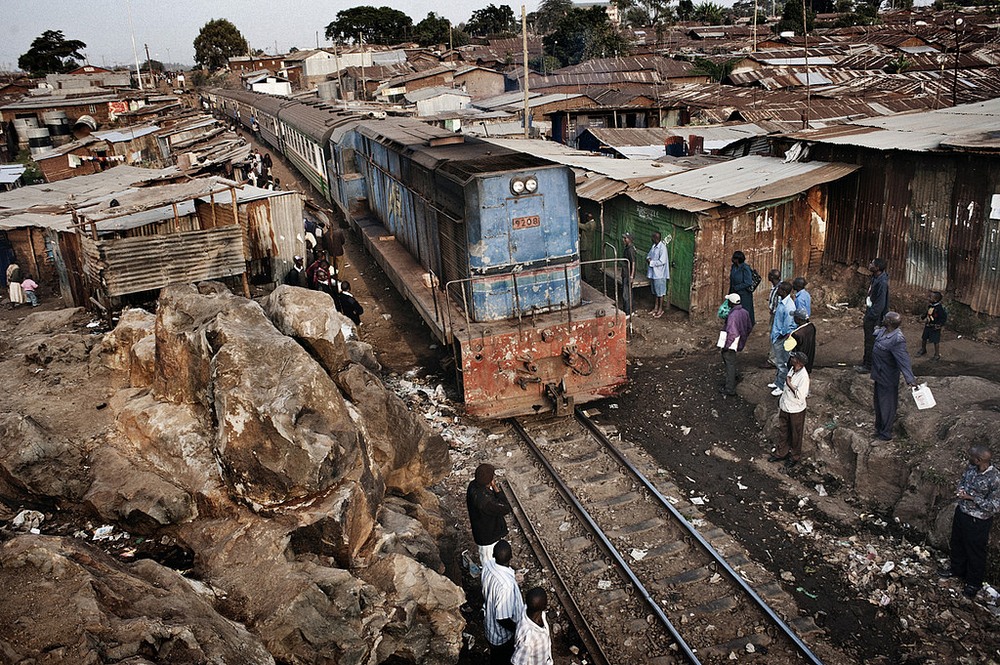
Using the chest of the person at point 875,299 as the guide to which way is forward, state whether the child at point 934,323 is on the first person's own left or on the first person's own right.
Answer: on the first person's own right

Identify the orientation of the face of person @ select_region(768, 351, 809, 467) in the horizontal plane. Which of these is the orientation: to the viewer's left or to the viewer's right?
to the viewer's left

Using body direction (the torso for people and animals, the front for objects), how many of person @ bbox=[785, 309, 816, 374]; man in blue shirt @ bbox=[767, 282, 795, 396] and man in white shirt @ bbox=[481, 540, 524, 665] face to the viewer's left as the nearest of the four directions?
2

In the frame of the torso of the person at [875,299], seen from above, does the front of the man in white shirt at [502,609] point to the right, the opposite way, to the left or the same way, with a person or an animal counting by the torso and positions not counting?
to the right

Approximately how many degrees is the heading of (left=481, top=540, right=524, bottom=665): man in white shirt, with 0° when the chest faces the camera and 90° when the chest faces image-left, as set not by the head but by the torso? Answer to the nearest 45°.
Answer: approximately 225°

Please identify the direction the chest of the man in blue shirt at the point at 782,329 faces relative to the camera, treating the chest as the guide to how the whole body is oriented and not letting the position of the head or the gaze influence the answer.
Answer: to the viewer's left

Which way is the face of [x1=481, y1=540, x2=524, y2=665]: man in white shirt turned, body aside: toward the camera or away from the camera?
away from the camera

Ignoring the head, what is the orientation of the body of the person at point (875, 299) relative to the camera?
to the viewer's left
